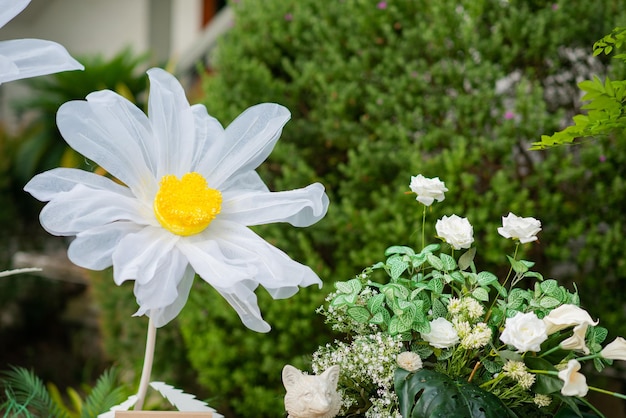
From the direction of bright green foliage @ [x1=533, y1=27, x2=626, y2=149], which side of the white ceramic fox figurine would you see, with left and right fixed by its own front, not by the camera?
left

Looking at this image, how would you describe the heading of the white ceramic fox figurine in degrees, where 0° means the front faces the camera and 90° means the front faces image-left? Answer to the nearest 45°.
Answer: approximately 315°

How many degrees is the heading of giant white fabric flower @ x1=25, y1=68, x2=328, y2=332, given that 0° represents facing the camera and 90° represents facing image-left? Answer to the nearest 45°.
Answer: approximately 0°

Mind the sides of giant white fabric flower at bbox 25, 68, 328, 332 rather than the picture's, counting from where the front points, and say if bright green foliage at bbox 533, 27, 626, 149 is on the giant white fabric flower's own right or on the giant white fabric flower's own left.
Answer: on the giant white fabric flower's own left
